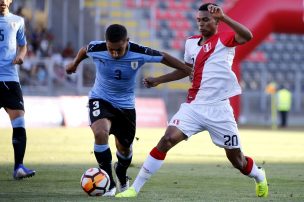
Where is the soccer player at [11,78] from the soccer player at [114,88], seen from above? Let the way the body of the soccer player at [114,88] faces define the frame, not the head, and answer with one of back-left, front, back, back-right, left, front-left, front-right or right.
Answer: back-right

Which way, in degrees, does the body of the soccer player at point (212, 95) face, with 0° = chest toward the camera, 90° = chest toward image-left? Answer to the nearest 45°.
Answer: approximately 45°

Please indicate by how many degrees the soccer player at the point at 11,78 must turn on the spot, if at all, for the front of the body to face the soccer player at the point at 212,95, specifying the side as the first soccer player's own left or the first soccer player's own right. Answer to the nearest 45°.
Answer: approximately 45° to the first soccer player's own left

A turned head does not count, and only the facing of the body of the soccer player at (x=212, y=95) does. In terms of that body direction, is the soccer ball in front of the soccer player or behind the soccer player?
in front

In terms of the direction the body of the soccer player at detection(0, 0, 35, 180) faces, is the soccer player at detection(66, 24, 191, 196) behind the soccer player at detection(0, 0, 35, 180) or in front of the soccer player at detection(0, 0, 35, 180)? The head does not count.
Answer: in front

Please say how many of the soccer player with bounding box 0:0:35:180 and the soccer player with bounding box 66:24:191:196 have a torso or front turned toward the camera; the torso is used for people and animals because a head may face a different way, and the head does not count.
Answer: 2
